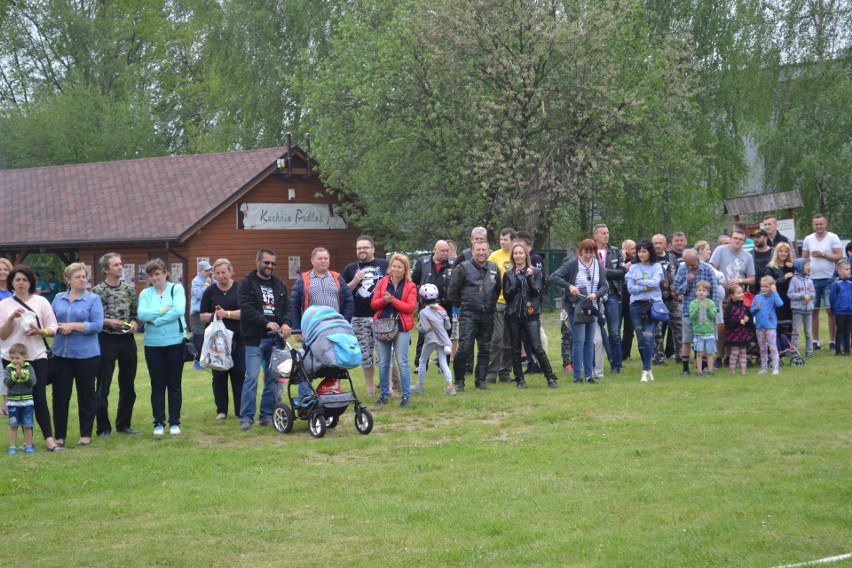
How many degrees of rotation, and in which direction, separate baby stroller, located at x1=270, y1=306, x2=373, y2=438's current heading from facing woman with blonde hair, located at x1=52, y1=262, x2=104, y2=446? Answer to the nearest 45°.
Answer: approximately 135° to its right

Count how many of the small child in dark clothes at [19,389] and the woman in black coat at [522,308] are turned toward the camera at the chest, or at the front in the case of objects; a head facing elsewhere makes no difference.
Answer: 2

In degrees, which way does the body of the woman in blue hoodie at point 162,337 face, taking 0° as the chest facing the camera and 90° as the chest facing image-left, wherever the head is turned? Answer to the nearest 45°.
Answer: approximately 0°

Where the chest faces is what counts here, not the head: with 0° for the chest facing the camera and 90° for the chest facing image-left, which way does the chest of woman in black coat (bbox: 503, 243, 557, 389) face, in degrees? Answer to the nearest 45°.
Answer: approximately 0°

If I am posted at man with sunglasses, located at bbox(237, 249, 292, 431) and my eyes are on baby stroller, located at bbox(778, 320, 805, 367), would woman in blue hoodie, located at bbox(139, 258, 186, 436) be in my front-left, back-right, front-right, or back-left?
back-left

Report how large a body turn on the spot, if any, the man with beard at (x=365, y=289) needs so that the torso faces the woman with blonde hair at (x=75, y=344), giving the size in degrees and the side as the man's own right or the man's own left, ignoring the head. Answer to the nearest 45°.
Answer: approximately 45° to the man's own right

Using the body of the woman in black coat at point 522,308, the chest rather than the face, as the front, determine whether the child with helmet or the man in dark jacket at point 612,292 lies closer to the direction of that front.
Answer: the child with helmet

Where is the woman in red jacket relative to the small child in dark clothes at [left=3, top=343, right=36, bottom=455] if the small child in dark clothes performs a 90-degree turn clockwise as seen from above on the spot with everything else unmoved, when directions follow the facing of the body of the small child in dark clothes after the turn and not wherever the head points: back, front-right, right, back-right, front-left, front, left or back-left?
back
